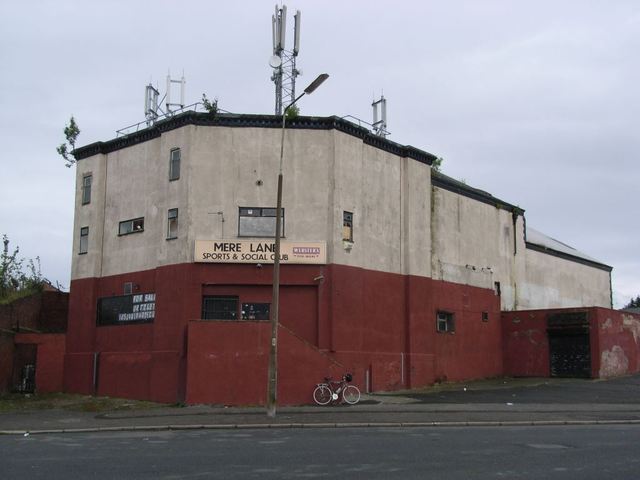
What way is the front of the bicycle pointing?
to the viewer's right

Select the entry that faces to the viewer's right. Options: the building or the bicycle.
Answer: the bicycle

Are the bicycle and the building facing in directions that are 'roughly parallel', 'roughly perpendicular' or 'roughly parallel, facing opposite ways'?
roughly perpendicular

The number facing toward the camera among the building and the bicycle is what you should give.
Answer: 1

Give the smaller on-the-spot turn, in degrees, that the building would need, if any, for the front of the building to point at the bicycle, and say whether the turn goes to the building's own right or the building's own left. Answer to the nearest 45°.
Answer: approximately 45° to the building's own left

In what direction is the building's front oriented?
toward the camera
